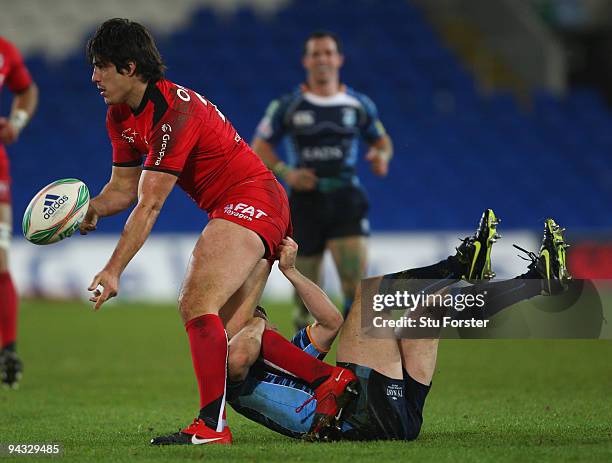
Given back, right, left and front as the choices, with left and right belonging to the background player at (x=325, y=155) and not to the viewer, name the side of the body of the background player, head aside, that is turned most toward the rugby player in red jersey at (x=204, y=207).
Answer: front

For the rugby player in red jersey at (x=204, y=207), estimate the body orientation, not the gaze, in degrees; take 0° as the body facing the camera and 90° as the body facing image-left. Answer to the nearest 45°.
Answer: approximately 90°

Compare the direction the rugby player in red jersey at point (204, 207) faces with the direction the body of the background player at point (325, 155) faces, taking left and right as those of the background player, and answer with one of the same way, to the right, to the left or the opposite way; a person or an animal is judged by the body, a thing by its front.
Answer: to the right

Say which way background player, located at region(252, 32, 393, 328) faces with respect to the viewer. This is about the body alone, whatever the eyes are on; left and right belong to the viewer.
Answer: facing the viewer

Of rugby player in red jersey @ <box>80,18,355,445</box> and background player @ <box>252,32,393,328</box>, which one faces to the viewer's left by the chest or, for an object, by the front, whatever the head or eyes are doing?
the rugby player in red jersey

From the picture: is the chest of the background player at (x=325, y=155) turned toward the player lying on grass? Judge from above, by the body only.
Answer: yes

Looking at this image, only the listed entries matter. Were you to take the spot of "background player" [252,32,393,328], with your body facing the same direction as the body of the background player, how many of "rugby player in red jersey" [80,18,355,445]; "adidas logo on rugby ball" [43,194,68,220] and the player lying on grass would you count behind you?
0

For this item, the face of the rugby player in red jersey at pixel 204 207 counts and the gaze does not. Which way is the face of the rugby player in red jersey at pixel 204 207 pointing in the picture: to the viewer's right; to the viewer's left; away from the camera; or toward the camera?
to the viewer's left

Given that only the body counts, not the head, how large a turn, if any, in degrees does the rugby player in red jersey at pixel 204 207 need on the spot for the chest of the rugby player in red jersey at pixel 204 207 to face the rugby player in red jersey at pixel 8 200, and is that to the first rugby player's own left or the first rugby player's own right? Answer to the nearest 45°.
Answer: approximately 45° to the first rugby player's own right

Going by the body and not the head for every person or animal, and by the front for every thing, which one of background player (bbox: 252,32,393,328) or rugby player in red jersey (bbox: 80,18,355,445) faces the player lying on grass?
the background player

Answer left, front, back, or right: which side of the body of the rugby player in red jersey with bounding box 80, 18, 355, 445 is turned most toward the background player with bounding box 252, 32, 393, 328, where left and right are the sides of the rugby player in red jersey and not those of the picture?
right
